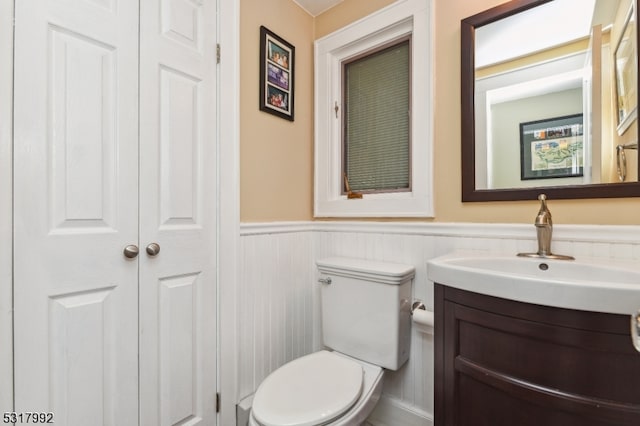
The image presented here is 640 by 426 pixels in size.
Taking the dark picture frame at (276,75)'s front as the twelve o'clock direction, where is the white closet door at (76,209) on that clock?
The white closet door is roughly at 3 o'clock from the dark picture frame.

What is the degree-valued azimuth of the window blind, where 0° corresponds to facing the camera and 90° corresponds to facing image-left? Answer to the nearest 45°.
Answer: approximately 45°

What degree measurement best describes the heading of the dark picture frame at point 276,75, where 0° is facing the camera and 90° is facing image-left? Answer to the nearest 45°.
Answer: approximately 315°

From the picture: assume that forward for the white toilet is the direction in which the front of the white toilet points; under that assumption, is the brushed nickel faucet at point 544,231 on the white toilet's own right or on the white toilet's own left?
on the white toilet's own left

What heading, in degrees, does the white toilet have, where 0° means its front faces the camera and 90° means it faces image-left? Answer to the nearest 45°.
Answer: approximately 45°
